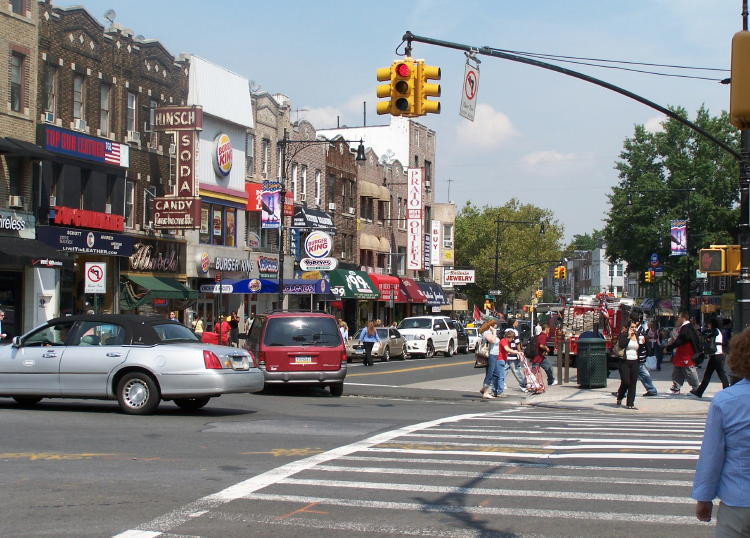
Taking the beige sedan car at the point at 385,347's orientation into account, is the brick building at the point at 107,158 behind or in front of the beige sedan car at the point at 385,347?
in front

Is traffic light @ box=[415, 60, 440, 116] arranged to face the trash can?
no

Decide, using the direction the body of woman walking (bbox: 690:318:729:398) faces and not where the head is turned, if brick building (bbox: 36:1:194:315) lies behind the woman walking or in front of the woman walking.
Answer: in front

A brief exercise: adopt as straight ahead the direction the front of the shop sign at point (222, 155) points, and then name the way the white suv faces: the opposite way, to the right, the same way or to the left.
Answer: to the right

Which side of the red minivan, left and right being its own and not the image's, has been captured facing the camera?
back

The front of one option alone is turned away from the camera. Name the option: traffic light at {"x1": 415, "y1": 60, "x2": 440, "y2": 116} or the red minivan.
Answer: the red minivan

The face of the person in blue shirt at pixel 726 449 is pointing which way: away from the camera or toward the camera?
away from the camera

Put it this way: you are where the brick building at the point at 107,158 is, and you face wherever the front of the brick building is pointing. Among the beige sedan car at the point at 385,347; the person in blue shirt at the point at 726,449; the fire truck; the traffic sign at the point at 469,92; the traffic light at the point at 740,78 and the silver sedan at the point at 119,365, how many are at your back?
0

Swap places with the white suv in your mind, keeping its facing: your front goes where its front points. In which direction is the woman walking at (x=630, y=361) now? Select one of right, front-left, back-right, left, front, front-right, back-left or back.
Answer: front-left

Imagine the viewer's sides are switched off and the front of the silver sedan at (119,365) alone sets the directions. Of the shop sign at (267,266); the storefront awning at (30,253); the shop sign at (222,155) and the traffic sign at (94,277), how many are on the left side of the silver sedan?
0

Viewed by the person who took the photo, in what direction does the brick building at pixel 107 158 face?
facing the viewer and to the right of the viewer

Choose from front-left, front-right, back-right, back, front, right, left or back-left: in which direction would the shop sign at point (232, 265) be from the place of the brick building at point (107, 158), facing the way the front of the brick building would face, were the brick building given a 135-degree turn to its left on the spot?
front-right

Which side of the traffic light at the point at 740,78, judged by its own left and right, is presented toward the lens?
back

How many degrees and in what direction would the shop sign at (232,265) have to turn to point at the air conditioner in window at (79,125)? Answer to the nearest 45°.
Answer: approximately 90° to its right
